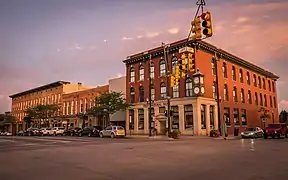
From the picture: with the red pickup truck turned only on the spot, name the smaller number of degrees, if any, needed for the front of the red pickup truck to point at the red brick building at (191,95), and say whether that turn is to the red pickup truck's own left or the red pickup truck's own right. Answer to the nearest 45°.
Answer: approximately 90° to the red pickup truck's own right

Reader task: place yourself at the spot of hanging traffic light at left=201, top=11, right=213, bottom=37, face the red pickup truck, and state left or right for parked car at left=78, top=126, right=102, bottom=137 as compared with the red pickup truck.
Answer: left

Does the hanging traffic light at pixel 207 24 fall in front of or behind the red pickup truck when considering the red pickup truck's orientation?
in front

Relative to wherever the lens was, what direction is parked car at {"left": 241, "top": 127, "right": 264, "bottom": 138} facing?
facing the viewer and to the left of the viewer

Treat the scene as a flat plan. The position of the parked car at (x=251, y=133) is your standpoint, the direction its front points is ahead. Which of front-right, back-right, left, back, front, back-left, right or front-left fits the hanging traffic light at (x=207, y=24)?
front-left

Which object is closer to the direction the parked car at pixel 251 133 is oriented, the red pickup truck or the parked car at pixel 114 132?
the parked car

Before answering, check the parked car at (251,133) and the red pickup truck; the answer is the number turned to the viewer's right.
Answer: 0

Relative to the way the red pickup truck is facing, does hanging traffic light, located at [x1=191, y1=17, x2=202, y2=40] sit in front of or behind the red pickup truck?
in front

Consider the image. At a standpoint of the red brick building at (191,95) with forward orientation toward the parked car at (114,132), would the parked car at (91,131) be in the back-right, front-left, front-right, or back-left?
front-right

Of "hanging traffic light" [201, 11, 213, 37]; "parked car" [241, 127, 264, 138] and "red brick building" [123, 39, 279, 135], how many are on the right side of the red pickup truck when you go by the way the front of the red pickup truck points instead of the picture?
2

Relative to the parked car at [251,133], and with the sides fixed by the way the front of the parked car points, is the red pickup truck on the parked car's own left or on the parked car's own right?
on the parked car's own left

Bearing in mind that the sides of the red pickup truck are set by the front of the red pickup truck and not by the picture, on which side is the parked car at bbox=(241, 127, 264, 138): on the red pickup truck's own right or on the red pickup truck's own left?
on the red pickup truck's own right

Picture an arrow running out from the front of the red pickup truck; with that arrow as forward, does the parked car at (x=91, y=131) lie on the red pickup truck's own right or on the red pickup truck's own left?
on the red pickup truck's own right
